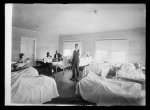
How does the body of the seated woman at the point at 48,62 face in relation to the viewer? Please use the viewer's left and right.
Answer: facing the viewer and to the right of the viewer
